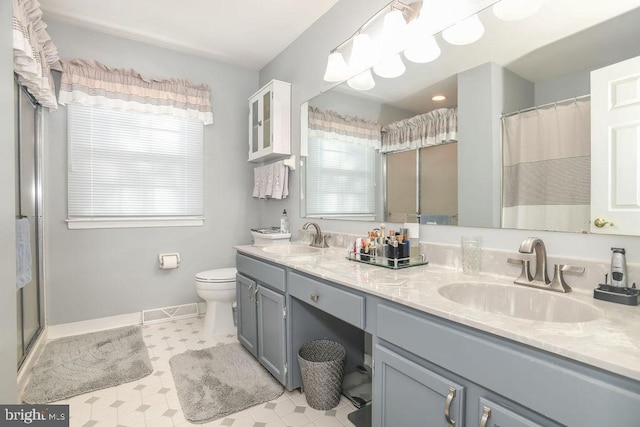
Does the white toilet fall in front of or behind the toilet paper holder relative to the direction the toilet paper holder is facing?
in front

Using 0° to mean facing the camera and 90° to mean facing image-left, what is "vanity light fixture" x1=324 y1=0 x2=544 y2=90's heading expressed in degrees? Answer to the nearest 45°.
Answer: approximately 45°

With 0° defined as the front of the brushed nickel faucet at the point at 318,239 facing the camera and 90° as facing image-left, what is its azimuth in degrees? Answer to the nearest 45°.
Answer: approximately 45°

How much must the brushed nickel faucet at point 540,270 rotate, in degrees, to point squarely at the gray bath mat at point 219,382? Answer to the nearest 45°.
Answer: approximately 45° to its right

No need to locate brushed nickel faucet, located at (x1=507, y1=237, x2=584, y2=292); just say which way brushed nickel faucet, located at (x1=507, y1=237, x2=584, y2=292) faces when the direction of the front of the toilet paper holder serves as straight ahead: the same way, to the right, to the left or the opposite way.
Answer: to the right

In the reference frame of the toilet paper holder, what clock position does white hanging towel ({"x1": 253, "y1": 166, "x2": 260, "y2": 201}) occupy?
The white hanging towel is roughly at 9 o'clock from the toilet paper holder.

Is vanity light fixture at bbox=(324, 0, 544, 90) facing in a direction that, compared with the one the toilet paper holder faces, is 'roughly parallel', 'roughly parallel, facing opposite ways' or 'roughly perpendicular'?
roughly perpendicular
